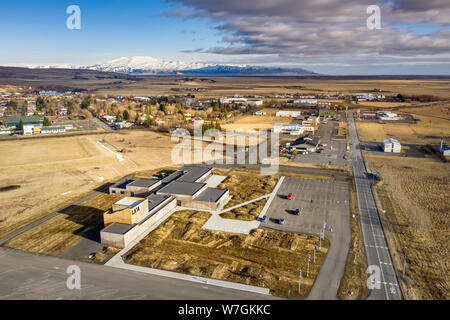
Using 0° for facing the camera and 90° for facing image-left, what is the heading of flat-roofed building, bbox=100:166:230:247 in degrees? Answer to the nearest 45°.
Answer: approximately 315°
